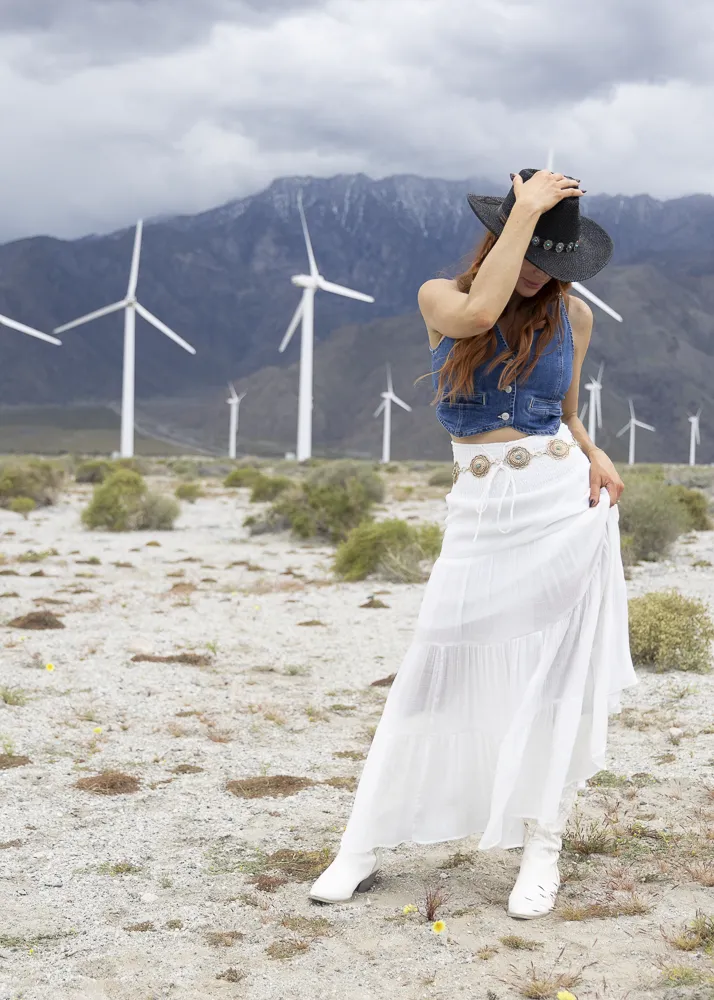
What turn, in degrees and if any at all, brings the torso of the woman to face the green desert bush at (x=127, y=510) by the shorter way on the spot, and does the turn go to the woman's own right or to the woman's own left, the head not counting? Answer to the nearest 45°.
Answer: approximately 180°

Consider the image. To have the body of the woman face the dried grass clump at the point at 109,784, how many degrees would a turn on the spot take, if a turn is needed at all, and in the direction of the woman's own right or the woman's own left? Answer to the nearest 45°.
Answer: approximately 135° to the woman's own right

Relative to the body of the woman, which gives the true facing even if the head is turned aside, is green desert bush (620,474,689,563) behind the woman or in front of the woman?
behind

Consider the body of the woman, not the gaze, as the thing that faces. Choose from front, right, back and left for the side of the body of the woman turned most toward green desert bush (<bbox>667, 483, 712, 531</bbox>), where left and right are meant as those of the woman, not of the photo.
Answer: back

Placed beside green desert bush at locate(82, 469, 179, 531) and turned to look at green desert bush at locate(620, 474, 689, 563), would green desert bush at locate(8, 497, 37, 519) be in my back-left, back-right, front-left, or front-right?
back-left

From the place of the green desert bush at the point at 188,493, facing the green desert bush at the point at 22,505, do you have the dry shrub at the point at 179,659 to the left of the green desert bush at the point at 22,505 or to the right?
left

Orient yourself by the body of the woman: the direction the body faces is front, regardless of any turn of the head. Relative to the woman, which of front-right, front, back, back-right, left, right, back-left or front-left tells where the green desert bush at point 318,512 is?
back

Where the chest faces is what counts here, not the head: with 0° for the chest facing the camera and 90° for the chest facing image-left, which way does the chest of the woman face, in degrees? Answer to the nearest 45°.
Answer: approximately 0°

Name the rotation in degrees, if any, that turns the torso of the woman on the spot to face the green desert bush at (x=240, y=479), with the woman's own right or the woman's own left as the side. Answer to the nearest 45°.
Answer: approximately 180°

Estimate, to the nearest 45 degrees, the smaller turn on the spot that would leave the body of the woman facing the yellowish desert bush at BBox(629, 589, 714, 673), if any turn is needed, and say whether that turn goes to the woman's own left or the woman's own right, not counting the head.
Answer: approximately 180°

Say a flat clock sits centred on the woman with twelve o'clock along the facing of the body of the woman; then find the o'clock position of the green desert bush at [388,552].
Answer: The green desert bush is roughly at 6 o'clock from the woman.
